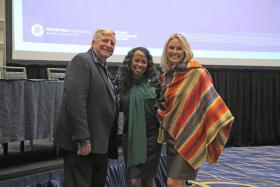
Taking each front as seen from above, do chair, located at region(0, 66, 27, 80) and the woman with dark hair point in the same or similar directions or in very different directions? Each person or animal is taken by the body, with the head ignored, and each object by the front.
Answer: same or similar directions

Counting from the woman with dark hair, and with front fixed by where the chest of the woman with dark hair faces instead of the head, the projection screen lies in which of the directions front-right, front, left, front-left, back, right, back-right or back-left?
back

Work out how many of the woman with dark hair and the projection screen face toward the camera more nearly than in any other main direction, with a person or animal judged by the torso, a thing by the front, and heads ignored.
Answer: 2

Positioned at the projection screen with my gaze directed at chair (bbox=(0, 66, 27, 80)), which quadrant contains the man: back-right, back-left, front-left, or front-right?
front-left

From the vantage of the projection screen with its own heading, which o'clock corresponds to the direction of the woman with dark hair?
The woman with dark hair is roughly at 12 o'clock from the projection screen.

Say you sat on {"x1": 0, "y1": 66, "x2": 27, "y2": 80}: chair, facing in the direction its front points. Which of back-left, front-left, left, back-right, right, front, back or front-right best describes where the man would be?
front

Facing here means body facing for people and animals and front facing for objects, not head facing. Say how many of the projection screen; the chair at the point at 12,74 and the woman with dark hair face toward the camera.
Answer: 3

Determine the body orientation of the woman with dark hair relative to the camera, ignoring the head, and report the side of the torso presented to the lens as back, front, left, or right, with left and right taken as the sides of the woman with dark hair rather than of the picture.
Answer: front

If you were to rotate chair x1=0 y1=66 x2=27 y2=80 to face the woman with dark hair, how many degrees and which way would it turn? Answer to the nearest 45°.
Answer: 0° — it already faces them
